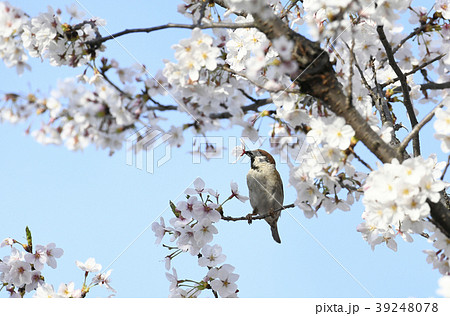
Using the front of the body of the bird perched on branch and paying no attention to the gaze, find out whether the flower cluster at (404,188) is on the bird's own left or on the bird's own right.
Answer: on the bird's own left

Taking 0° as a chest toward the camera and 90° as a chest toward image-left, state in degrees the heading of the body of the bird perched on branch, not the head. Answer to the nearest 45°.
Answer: approximately 45°
